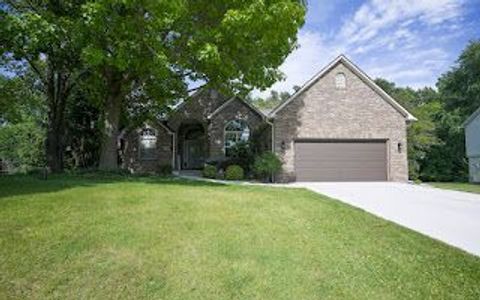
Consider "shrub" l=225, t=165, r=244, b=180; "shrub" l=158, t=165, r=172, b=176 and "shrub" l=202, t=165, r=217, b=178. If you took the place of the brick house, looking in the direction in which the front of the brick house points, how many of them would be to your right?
3

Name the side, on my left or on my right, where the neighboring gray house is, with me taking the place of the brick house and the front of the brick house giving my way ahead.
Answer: on my left

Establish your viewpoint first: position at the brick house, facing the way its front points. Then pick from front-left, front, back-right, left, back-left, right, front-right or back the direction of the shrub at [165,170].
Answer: right

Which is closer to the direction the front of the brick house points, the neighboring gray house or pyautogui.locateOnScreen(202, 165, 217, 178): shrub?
the shrub

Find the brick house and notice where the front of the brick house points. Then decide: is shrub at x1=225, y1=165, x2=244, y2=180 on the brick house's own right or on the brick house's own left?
on the brick house's own right

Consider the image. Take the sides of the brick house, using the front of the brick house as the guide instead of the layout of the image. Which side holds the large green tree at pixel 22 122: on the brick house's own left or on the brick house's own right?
on the brick house's own right

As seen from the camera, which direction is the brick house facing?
toward the camera
